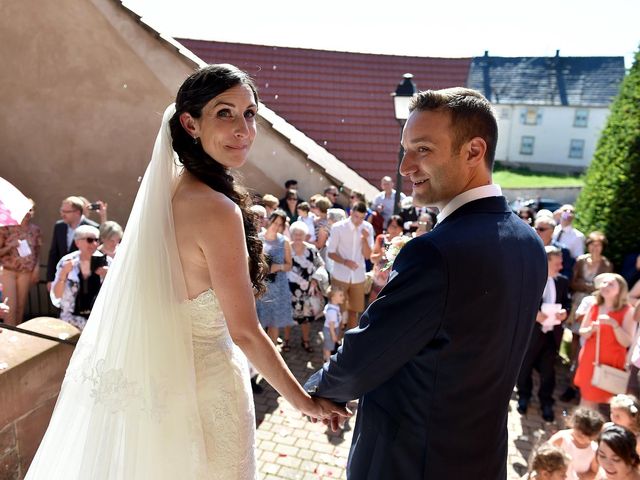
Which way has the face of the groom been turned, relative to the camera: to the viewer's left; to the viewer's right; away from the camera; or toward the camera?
to the viewer's left

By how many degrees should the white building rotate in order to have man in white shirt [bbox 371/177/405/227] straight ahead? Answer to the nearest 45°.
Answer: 0° — it already faces them

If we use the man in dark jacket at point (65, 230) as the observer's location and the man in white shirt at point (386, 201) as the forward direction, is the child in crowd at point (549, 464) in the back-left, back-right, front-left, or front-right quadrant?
front-right

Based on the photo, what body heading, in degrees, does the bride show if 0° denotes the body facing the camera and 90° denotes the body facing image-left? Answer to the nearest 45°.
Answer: approximately 225°

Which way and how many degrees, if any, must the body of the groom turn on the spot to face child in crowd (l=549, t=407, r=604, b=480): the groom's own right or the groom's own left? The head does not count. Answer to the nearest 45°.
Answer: approximately 90° to the groom's own right

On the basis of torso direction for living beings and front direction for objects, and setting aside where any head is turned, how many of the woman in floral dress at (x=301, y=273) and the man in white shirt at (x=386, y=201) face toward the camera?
2

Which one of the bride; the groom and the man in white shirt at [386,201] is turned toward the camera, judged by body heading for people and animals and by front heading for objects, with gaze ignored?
the man in white shirt

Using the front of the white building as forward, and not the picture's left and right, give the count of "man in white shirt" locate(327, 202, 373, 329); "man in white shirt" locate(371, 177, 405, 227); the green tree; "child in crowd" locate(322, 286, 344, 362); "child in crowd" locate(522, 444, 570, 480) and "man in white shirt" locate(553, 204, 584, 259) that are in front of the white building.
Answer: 6

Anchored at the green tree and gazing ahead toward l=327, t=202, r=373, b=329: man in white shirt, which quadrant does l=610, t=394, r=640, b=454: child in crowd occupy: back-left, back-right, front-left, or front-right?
front-left

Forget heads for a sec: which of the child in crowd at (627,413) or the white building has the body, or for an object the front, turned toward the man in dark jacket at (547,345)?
the white building

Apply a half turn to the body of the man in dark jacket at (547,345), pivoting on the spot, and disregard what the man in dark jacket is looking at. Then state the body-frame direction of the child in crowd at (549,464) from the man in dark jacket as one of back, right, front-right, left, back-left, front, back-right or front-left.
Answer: back-right

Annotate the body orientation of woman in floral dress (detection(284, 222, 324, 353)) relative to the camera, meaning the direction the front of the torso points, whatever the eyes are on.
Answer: toward the camera

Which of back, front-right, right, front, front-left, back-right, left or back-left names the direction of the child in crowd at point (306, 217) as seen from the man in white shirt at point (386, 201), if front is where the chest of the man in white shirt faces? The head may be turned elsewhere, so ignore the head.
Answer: front-right

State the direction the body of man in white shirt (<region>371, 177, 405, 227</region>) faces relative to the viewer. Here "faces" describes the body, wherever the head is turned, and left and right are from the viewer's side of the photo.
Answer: facing the viewer

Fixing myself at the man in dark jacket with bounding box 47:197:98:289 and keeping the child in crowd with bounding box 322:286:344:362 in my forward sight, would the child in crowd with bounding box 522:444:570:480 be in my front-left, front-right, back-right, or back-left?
front-right

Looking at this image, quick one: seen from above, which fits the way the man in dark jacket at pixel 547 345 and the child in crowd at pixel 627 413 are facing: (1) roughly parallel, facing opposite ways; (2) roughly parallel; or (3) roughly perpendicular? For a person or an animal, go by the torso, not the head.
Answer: roughly parallel

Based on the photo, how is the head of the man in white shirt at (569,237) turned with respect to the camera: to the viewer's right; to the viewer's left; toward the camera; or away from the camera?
toward the camera

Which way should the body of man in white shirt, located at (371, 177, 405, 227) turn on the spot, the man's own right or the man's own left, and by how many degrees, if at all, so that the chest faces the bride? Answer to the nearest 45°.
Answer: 0° — they already face them

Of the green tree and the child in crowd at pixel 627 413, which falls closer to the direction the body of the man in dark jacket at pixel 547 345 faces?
the child in crowd
